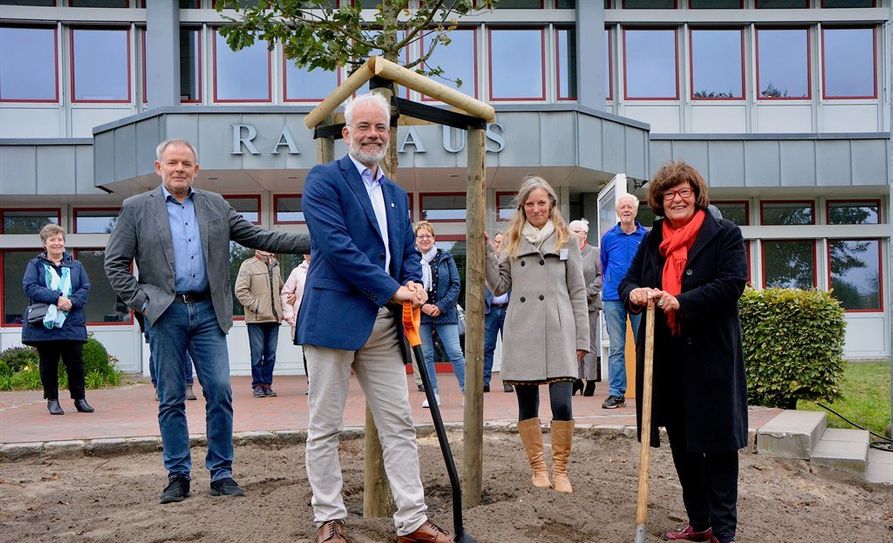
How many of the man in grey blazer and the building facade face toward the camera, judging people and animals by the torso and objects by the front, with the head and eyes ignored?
2

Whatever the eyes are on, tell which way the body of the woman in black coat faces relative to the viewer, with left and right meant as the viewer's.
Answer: facing the viewer and to the left of the viewer

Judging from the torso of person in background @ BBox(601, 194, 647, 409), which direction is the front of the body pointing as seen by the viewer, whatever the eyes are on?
toward the camera

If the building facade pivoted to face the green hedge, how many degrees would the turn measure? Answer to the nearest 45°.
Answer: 0° — it already faces it

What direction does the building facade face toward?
toward the camera

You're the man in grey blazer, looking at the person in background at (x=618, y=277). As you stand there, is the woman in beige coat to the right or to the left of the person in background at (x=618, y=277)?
right

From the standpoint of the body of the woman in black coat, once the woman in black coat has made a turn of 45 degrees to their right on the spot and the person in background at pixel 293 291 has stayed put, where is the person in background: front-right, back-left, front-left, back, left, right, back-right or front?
front-right

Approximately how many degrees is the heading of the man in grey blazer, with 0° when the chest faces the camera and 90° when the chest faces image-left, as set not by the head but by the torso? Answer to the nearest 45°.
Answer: approximately 0°

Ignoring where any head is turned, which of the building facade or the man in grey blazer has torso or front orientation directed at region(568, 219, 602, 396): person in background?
the building facade

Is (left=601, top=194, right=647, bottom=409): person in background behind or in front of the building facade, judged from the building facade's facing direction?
in front

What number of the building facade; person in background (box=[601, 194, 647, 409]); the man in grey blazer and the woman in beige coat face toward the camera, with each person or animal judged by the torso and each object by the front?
4

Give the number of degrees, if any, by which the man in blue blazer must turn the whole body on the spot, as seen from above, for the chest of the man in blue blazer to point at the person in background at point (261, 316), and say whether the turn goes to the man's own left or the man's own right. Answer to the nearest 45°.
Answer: approximately 135° to the man's own left

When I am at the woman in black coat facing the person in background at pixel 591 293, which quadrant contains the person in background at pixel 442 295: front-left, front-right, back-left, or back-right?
front-left

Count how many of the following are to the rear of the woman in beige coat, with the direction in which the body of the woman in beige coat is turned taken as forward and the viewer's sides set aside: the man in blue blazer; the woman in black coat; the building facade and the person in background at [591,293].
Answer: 2
